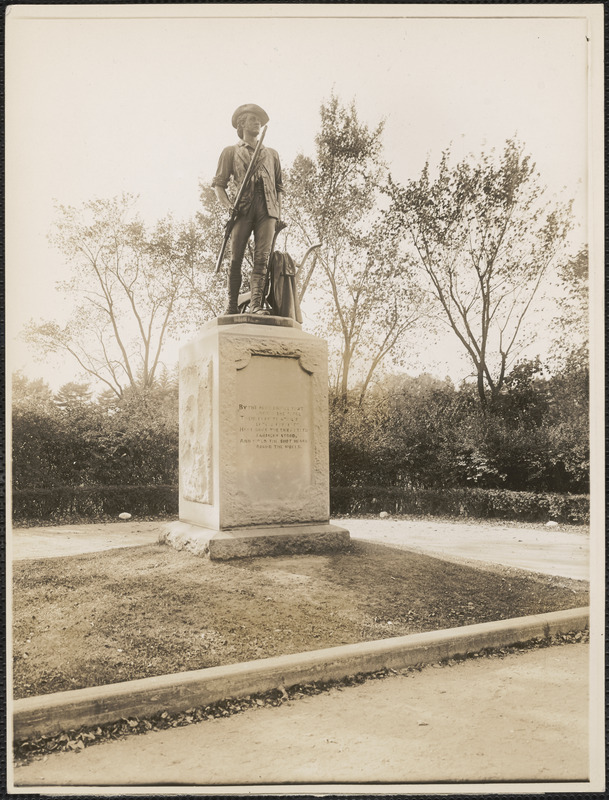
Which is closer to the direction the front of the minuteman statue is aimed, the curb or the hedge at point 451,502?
the curb

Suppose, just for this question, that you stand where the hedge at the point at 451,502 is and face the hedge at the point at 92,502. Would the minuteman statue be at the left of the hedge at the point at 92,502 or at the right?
left

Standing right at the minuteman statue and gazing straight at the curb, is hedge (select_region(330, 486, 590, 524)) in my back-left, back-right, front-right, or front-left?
back-left

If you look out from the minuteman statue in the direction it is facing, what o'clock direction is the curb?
The curb is roughly at 12 o'clock from the minuteman statue.

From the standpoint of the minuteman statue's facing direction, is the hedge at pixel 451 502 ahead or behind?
behind

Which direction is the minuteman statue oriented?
toward the camera

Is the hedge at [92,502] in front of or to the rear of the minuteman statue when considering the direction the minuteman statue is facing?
to the rear
